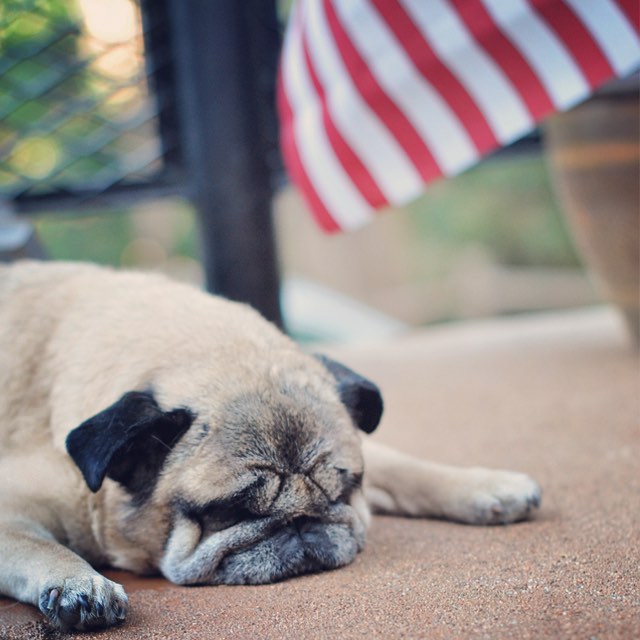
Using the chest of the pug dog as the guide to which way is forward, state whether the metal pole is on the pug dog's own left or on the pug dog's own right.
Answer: on the pug dog's own left

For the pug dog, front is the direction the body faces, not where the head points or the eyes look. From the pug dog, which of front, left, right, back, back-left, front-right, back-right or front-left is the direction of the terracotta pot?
left

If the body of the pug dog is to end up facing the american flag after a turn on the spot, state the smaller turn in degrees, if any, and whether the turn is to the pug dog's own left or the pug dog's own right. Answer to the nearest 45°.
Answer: approximately 90° to the pug dog's own left

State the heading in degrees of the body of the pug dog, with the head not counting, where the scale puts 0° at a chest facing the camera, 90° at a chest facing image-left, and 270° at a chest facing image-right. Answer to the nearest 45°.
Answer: approximately 315°

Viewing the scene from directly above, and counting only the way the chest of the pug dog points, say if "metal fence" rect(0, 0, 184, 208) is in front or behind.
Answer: behind

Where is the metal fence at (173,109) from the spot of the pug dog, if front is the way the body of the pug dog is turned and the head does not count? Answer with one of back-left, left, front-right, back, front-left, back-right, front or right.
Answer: back-left
